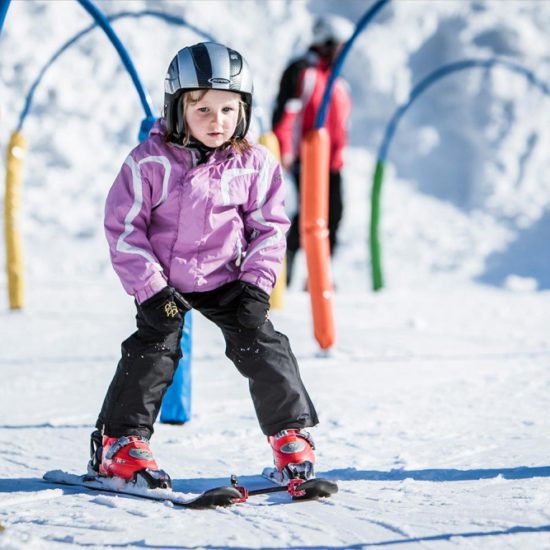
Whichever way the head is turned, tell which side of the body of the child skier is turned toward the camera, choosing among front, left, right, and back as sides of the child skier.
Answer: front

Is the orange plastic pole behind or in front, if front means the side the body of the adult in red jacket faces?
in front

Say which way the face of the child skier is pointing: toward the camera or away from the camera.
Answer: toward the camera

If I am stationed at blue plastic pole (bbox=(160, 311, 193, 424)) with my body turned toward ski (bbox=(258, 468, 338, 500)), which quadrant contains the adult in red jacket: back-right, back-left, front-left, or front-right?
back-left

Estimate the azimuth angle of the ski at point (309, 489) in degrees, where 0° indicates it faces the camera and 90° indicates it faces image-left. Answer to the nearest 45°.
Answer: approximately 315°

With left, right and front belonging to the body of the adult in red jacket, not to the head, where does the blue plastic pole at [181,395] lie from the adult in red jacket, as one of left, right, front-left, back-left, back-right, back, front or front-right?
front-right

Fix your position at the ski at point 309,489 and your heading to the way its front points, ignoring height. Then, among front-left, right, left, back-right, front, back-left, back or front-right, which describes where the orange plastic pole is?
back-left

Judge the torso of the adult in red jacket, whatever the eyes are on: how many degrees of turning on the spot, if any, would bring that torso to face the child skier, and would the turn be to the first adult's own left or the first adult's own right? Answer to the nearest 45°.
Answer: approximately 45° to the first adult's own right

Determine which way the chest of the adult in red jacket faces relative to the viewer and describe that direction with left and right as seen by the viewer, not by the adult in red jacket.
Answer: facing the viewer and to the right of the viewer
